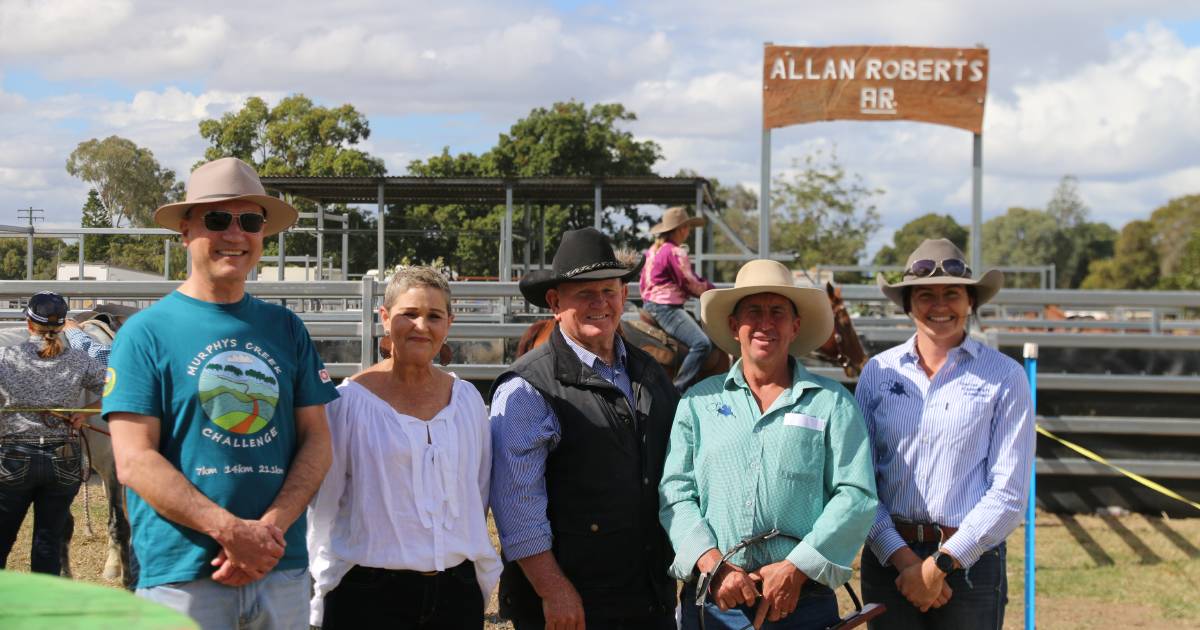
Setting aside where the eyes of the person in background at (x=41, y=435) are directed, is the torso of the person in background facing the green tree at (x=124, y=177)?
yes

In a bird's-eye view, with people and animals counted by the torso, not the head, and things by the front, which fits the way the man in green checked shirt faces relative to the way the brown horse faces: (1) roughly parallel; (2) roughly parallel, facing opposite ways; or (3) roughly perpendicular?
roughly perpendicular

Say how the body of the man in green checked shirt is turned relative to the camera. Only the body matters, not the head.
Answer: toward the camera

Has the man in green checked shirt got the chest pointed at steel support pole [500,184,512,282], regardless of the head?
no

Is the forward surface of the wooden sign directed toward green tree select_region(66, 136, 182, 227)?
no

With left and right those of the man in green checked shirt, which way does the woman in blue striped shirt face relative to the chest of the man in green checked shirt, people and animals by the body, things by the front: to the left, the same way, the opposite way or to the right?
the same way

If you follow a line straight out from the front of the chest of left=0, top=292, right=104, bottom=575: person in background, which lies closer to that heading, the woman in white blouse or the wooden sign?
the wooden sign

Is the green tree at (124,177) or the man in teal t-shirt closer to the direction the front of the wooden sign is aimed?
the man in teal t-shirt

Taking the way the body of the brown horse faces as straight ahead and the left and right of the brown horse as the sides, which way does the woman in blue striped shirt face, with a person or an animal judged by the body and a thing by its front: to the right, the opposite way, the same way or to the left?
to the right

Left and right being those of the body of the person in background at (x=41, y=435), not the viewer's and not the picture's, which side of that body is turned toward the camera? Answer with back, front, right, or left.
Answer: back

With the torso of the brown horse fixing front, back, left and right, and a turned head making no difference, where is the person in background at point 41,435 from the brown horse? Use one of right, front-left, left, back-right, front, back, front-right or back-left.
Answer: back-right

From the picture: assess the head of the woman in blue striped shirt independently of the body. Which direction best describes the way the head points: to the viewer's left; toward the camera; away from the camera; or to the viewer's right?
toward the camera

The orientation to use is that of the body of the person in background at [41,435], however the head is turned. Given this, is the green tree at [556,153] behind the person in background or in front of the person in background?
in front

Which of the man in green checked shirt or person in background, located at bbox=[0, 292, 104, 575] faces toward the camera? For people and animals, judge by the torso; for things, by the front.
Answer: the man in green checked shirt

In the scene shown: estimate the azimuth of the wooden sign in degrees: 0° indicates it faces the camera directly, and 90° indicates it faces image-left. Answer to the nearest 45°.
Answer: approximately 0°

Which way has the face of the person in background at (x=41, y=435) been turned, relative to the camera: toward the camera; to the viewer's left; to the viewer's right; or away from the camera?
away from the camera

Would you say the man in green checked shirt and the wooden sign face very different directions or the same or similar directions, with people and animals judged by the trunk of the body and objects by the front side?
same or similar directions

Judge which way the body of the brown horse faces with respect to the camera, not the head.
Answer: to the viewer's right

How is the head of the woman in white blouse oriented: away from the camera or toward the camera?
toward the camera

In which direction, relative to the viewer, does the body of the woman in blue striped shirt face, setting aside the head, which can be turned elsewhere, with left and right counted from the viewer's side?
facing the viewer

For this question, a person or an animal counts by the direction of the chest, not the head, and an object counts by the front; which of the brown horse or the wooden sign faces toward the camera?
the wooden sign

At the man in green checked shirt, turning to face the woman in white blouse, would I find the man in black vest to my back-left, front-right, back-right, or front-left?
front-right

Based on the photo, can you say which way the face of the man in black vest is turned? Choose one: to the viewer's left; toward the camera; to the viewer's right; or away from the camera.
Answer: toward the camera

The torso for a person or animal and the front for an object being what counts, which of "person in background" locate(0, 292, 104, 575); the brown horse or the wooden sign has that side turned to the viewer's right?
the brown horse
